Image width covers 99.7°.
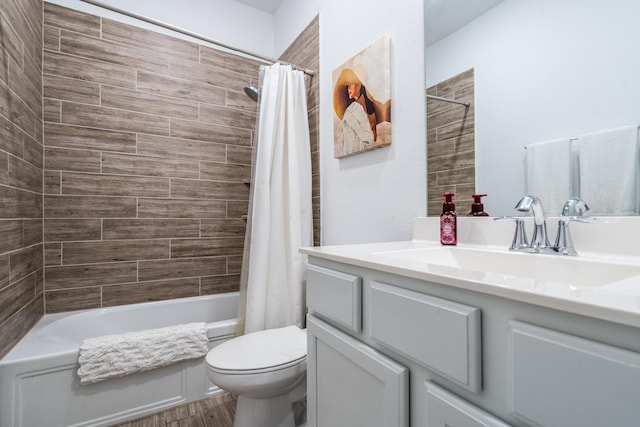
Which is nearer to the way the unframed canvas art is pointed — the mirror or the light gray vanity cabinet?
the light gray vanity cabinet

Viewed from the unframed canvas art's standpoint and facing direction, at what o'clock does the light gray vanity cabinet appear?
The light gray vanity cabinet is roughly at 10 o'clock from the unframed canvas art.

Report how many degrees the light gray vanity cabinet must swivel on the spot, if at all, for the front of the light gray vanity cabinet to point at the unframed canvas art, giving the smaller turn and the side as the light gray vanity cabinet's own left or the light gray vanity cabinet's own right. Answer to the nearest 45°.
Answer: approximately 90° to the light gray vanity cabinet's own right

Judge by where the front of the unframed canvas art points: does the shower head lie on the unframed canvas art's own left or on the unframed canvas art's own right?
on the unframed canvas art's own right

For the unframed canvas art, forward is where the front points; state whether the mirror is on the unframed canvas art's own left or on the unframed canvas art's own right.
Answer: on the unframed canvas art's own left

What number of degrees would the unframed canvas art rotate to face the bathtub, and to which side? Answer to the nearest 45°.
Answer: approximately 45° to its right

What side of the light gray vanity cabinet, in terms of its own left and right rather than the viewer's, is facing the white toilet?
right

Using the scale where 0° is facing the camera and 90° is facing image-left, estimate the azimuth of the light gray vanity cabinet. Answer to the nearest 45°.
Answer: approximately 45°

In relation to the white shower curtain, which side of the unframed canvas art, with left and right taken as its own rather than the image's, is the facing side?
right
